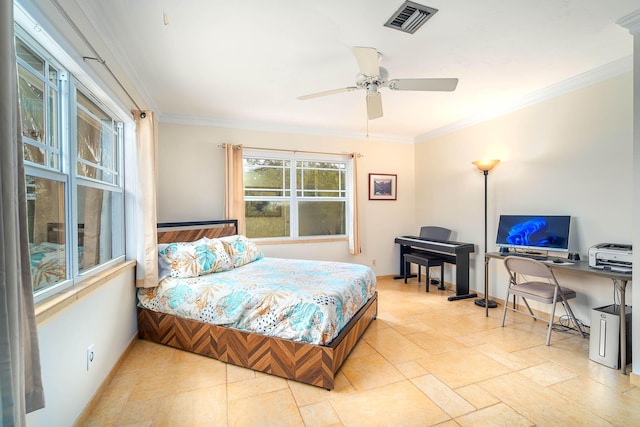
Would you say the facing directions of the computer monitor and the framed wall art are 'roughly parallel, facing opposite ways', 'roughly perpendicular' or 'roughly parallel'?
roughly perpendicular

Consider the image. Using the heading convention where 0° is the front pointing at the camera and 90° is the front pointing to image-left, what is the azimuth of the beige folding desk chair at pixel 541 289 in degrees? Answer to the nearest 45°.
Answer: approximately 225°

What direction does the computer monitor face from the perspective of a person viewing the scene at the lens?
facing the viewer and to the left of the viewer

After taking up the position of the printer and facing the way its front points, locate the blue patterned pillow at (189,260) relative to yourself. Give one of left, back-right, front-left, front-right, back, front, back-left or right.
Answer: front

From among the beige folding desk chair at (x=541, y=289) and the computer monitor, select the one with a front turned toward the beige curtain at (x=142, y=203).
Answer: the computer monitor

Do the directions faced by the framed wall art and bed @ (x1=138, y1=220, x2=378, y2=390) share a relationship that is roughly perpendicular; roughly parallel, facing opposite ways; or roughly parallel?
roughly perpendicular

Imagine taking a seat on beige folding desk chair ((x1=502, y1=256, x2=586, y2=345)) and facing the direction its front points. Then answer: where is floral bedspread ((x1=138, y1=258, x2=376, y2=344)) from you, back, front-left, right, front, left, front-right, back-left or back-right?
back

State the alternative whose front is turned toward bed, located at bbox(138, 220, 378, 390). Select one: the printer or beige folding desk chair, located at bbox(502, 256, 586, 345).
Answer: the printer

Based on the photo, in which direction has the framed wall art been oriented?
toward the camera

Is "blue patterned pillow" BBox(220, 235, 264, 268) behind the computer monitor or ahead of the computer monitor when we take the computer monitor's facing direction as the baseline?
ahead

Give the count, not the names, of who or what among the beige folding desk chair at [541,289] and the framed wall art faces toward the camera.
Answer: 1
